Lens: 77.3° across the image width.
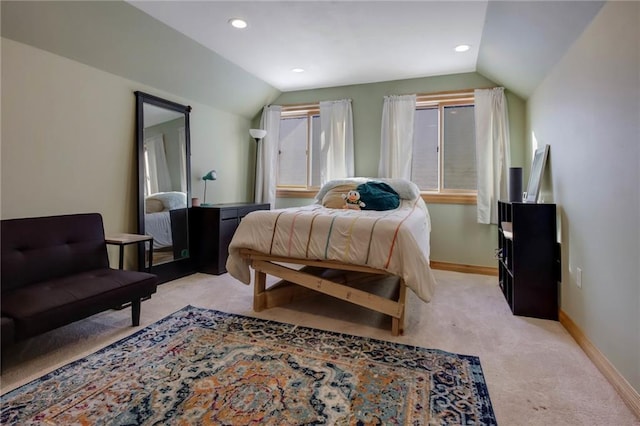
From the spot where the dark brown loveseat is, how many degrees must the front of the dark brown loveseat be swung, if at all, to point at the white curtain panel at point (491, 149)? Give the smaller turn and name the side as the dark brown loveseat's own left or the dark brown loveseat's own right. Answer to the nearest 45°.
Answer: approximately 45° to the dark brown loveseat's own left

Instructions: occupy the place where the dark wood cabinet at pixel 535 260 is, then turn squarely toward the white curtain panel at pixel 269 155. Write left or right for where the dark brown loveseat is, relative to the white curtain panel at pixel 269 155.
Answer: left

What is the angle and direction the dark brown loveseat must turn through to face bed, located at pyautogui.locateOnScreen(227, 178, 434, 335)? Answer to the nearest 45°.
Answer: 0° — it already faces it

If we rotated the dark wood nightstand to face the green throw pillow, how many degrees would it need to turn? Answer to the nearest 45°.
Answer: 0° — it already faces it

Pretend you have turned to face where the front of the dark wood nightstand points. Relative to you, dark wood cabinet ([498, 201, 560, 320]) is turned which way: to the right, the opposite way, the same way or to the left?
the opposite way

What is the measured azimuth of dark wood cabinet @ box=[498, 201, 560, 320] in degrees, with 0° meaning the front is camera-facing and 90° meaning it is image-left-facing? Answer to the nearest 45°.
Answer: approximately 90°

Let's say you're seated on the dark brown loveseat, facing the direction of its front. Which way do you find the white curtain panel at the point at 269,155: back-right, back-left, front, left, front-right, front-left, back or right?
left

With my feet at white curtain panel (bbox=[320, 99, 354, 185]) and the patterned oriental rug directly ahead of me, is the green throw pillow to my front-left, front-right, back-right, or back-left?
front-left

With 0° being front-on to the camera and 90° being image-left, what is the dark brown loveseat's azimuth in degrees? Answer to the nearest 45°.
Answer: approximately 315°

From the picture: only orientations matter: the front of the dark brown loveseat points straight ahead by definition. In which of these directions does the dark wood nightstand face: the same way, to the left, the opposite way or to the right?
the same way

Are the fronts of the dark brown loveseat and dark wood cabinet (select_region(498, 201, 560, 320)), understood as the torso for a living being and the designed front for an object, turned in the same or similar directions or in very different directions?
very different directions

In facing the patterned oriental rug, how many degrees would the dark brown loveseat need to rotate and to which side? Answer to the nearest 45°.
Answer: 0° — it already faces it

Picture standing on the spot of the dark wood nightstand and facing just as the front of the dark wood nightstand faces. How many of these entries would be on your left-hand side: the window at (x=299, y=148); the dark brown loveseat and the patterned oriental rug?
1

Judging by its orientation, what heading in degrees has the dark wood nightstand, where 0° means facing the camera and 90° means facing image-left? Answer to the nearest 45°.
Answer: approximately 315°
